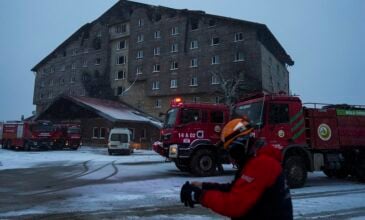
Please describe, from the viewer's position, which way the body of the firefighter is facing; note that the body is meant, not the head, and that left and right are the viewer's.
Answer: facing to the left of the viewer

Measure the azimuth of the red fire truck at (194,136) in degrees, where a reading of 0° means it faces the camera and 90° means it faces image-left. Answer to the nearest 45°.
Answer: approximately 45°

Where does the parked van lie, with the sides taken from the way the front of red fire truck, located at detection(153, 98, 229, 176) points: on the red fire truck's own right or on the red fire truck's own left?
on the red fire truck's own right

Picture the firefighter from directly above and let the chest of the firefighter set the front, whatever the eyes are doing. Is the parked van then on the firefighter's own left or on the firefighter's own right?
on the firefighter's own right

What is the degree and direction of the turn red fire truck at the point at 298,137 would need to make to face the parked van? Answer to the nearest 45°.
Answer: approximately 90° to its right

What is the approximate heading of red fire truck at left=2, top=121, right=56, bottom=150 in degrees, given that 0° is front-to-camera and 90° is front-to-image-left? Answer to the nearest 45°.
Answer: approximately 315°

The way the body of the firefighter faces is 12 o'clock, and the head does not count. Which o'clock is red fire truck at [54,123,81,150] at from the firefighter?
The red fire truck is roughly at 2 o'clock from the firefighter.

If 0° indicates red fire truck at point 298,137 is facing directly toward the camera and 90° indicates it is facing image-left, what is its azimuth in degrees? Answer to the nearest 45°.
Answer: approximately 45°
